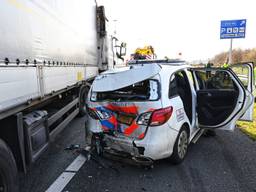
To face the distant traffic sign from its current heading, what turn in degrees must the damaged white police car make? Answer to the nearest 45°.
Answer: approximately 45° to its left

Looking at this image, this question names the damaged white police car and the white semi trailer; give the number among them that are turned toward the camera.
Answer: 0

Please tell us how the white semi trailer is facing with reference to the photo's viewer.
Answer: facing away from the viewer and to the right of the viewer

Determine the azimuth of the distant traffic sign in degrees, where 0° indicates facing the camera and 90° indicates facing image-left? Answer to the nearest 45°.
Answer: approximately 0°

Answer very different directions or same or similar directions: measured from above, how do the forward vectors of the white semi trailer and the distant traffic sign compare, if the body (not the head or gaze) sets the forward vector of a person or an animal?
very different directions

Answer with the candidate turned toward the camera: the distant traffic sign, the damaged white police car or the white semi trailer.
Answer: the distant traffic sign

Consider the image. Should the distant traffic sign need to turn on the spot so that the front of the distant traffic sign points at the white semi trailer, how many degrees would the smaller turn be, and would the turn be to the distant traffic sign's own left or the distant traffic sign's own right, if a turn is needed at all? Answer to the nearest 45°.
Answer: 0° — it already faces it

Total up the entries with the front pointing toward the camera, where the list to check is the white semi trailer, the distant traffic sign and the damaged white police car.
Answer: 1

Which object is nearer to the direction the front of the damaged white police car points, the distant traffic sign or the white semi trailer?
the distant traffic sign

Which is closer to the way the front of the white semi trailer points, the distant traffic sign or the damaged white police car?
the distant traffic sign

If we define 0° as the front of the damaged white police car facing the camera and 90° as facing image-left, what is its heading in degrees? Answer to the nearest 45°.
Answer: approximately 225°

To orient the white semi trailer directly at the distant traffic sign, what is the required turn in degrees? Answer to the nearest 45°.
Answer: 0° — it already faces it
